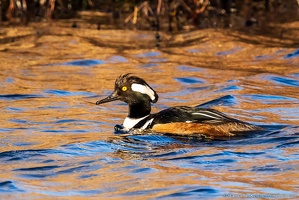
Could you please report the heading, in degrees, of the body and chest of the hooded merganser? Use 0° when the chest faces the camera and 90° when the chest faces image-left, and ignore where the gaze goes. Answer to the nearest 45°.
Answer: approximately 90°
